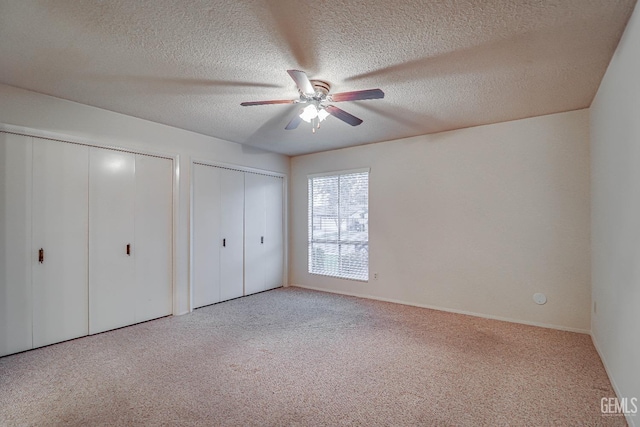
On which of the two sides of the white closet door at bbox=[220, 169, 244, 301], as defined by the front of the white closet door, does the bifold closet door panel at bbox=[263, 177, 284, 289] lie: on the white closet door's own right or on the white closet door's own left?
on the white closet door's own left

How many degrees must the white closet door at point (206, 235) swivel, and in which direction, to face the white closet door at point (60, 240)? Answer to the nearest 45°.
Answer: approximately 90° to its right

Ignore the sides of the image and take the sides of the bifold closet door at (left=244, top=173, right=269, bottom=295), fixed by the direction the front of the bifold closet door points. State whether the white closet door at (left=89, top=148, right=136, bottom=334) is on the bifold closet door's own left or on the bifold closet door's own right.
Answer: on the bifold closet door's own right

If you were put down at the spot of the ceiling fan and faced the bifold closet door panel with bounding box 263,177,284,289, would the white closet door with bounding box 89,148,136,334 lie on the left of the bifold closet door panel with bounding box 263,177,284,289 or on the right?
left

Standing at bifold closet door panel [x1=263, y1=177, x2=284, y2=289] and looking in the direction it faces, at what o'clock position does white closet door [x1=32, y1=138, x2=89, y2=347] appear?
The white closet door is roughly at 3 o'clock from the bifold closet door panel.

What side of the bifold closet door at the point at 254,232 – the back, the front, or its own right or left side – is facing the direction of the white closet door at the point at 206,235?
right

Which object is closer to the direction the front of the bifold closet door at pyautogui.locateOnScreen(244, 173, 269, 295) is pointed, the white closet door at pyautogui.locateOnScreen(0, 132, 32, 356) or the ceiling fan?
the ceiling fan

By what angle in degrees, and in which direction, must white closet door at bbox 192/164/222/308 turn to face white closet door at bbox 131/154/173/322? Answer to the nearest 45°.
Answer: approximately 90° to its right

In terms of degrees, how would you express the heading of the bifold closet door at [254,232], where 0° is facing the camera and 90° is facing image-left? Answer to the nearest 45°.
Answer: approximately 315°

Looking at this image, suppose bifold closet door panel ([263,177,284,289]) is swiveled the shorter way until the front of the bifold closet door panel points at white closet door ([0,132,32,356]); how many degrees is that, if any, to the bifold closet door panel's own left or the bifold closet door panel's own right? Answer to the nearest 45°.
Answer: approximately 90° to the bifold closet door panel's own right

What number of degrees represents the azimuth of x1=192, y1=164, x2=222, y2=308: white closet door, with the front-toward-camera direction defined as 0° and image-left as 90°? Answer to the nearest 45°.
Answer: approximately 315°
